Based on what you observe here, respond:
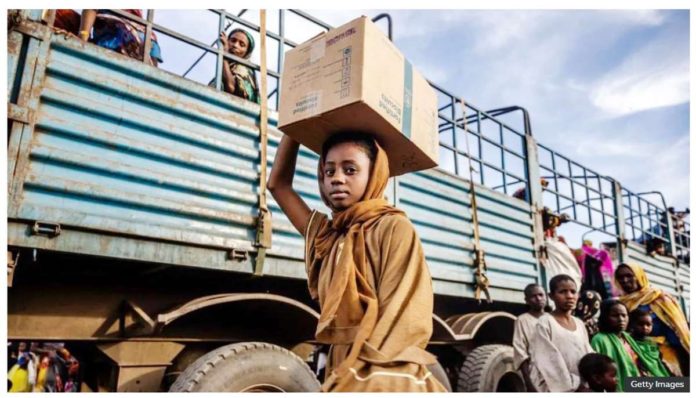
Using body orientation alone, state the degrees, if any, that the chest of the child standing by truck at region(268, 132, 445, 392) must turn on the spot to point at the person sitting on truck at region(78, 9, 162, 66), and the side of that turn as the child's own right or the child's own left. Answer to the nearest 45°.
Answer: approximately 90° to the child's own right

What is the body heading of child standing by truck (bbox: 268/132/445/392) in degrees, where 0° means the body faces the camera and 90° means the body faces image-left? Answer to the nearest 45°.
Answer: approximately 45°

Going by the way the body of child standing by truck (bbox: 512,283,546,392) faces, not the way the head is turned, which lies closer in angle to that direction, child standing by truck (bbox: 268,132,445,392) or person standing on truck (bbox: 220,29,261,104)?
the child standing by truck

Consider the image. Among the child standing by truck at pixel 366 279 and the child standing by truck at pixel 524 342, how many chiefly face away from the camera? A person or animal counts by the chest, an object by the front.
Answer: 0

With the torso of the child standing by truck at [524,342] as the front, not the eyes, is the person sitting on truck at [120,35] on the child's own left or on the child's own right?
on the child's own right

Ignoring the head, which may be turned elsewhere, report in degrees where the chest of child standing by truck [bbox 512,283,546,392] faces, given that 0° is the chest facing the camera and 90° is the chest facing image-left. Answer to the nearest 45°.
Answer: approximately 315°
